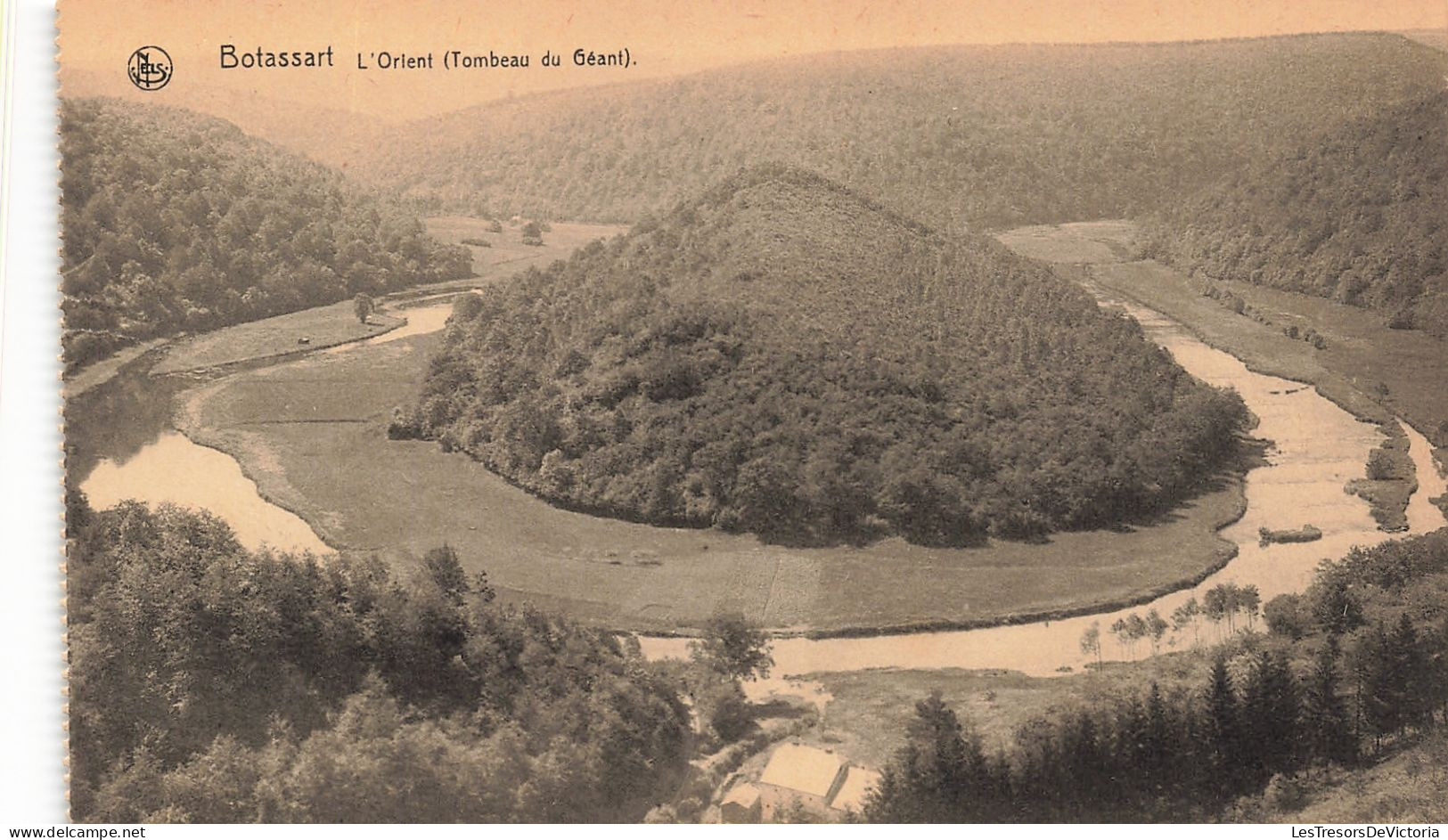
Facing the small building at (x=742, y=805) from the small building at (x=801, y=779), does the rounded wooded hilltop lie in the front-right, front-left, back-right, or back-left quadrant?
back-right

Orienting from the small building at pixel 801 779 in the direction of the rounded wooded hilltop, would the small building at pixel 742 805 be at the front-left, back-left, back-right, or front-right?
back-left
